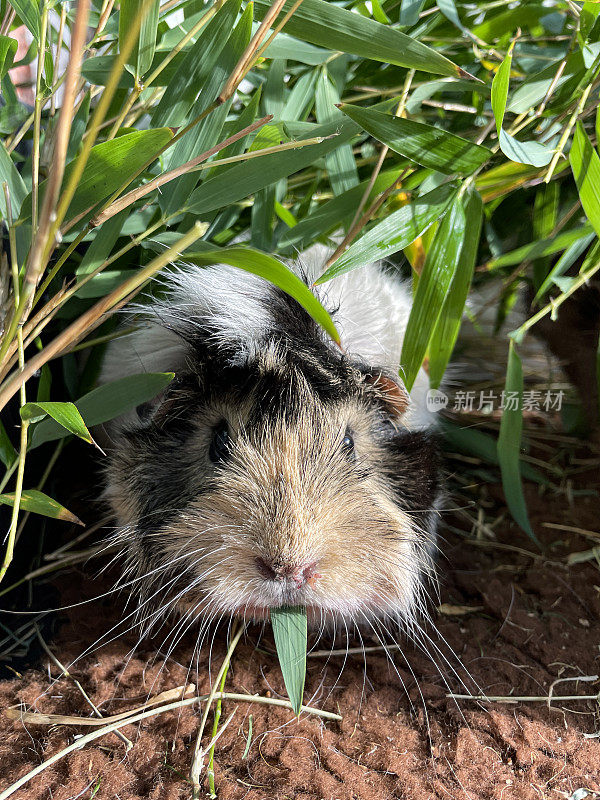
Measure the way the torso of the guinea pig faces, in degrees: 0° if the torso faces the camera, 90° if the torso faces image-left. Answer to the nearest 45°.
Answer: approximately 0°
